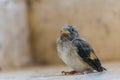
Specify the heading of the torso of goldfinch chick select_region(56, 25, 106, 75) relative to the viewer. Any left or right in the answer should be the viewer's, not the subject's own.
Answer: facing the viewer and to the left of the viewer
